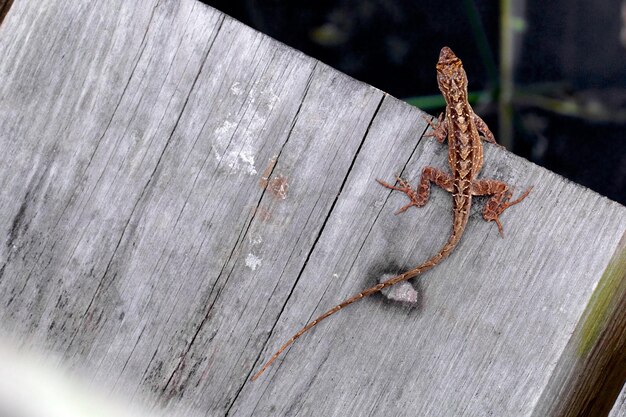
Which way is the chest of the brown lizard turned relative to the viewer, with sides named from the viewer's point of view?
facing away from the viewer
